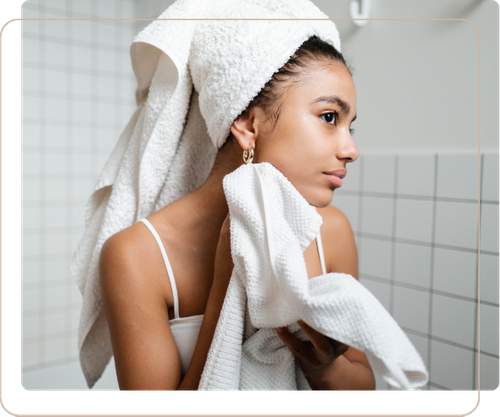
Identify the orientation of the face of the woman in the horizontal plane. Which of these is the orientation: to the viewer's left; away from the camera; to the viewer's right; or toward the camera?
to the viewer's right
